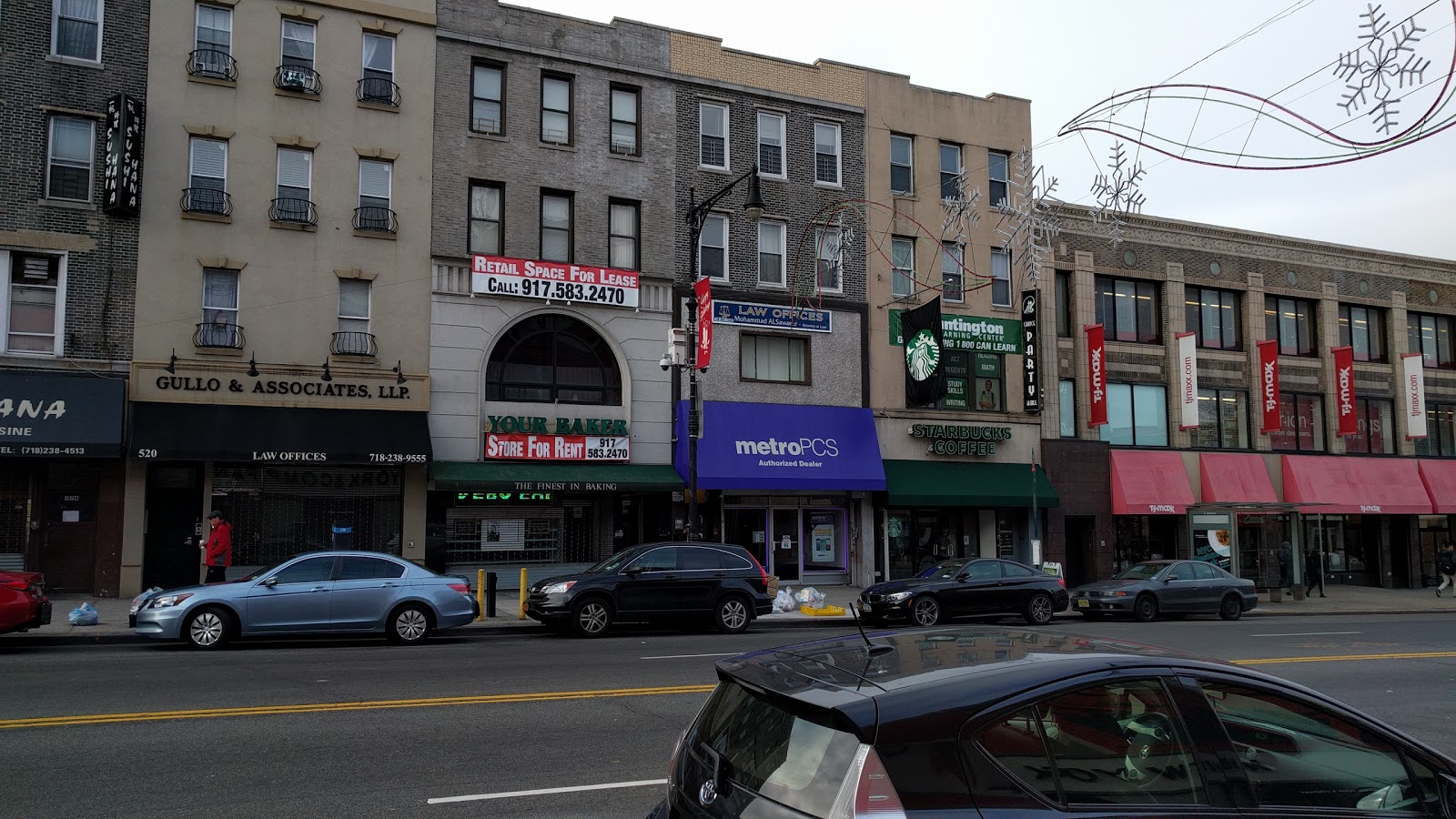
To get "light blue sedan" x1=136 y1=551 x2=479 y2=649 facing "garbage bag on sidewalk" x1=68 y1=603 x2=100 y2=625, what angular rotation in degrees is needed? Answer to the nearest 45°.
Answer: approximately 45° to its right

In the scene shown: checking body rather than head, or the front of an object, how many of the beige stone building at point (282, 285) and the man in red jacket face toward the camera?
1

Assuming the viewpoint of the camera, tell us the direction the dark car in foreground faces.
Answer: facing away from the viewer and to the right of the viewer

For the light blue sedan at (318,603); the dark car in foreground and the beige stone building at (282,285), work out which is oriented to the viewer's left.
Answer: the light blue sedan

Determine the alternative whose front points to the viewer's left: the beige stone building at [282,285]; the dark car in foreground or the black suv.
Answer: the black suv

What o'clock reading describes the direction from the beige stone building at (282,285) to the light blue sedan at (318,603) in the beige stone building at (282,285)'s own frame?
The light blue sedan is roughly at 12 o'clock from the beige stone building.

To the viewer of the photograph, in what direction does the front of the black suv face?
facing to the left of the viewer

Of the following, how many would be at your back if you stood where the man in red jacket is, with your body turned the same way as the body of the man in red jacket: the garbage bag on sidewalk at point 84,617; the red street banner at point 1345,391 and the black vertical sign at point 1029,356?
2

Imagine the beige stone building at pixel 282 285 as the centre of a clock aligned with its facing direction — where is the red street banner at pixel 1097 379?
The red street banner is roughly at 9 o'clock from the beige stone building.

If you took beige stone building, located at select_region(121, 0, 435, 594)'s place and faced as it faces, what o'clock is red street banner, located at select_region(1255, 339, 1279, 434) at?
The red street banner is roughly at 9 o'clock from the beige stone building.

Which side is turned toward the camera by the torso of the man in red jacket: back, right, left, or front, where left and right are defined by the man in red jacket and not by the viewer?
left

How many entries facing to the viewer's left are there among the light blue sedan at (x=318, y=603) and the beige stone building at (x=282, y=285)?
1

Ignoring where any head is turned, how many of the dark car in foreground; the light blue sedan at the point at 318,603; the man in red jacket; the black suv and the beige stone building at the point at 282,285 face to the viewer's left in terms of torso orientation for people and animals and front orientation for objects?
3
